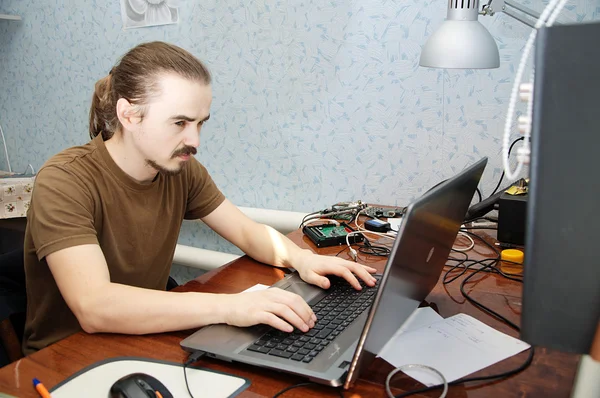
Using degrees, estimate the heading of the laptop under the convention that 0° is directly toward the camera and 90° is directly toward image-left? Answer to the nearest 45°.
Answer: approximately 135°

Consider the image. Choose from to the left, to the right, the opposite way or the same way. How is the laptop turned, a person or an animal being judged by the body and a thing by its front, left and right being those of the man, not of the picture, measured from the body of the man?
the opposite way

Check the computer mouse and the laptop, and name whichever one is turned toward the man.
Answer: the laptop

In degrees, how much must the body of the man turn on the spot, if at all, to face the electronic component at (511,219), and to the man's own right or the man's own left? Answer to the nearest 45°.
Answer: approximately 45° to the man's own left

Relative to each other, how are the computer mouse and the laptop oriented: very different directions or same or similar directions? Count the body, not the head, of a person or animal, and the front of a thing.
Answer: very different directions

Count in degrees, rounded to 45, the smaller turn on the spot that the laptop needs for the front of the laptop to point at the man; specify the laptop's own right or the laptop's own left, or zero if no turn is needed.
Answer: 0° — it already faces them
